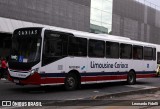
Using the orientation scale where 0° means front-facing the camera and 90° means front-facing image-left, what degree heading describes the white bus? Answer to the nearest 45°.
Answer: approximately 45°
